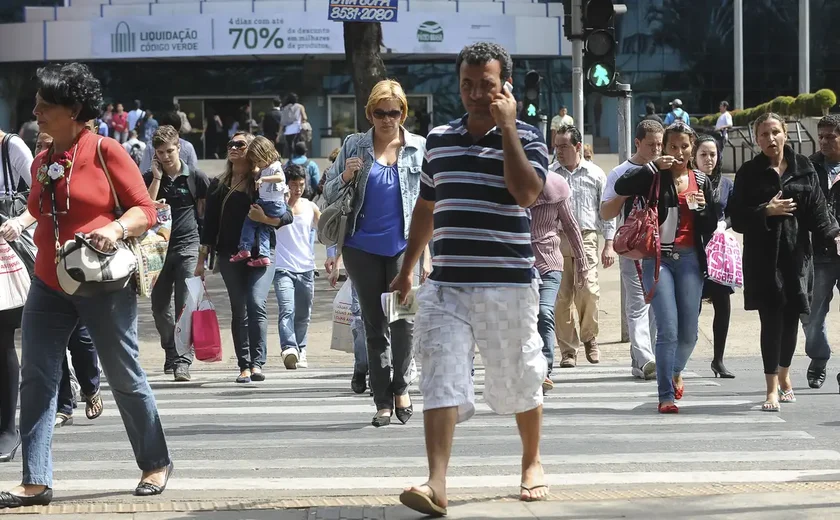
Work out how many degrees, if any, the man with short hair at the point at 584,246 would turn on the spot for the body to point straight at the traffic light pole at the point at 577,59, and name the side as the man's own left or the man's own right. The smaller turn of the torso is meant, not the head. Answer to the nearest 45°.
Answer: approximately 180°

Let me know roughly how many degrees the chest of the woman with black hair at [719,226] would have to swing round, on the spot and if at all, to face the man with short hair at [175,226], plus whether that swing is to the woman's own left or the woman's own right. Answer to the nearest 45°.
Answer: approximately 90° to the woman's own right

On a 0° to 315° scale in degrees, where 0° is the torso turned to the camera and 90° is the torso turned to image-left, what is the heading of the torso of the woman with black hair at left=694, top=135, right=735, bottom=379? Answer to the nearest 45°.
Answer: approximately 0°

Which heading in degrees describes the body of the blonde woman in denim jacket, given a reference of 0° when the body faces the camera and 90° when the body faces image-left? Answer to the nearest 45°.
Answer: approximately 0°
